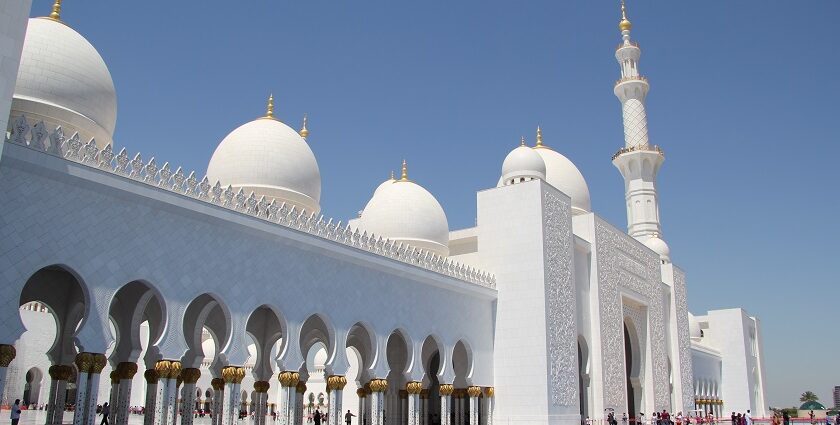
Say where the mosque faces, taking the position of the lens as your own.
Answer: facing the viewer and to the right of the viewer
